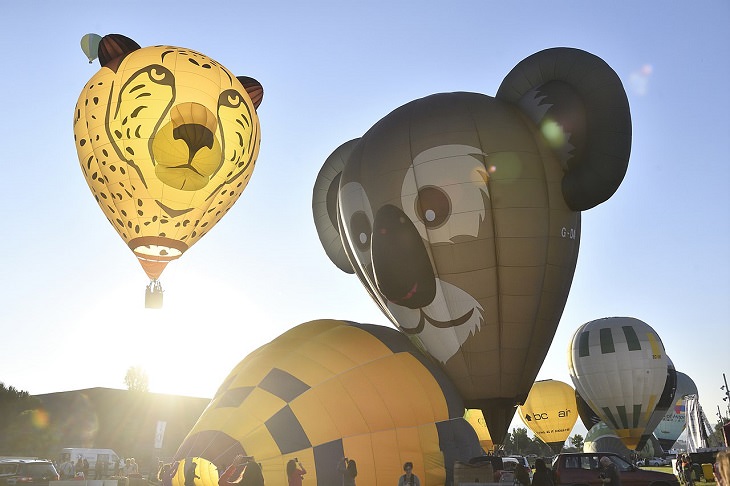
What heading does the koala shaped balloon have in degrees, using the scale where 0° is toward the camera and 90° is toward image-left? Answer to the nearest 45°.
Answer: approximately 45°

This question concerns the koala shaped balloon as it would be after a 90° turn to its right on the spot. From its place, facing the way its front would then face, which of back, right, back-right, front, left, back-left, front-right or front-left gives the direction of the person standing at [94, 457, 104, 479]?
front
